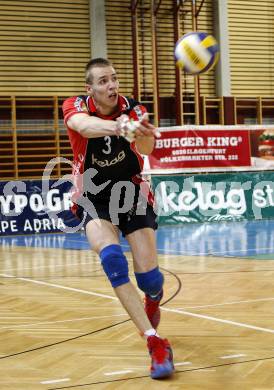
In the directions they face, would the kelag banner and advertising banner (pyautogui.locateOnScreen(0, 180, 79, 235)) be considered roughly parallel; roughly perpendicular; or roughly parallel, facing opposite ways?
roughly parallel

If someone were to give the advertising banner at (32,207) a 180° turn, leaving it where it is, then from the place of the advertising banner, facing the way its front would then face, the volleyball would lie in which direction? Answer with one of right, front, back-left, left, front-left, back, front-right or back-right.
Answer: back

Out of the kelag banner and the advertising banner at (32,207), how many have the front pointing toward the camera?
2

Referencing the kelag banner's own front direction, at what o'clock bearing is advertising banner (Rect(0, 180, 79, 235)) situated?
The advertising banner is roughly at 2 o'clock from the kelag banner.

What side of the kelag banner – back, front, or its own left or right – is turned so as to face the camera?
front

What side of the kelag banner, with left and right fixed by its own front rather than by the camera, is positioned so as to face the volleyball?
front

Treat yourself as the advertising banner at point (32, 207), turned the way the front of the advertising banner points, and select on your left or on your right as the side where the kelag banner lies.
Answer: on your left

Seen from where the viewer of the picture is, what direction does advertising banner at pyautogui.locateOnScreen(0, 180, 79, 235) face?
facing the viewer
